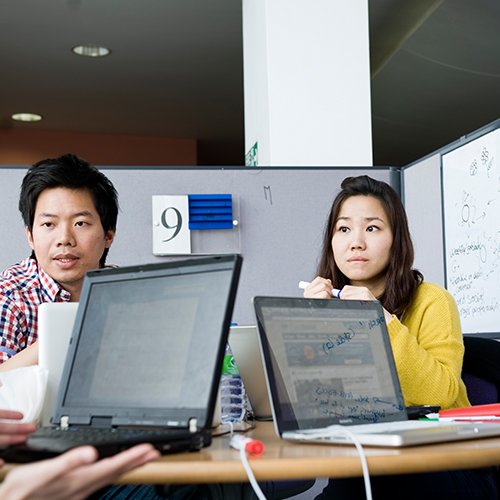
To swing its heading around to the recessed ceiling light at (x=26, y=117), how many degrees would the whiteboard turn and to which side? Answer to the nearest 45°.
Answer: approximately 90° to its right

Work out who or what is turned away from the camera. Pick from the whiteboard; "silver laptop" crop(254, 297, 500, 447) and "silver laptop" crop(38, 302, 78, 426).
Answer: "silver laptop" crop(38, 302, 78, 426)

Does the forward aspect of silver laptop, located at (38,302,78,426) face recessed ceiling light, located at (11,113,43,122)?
yes

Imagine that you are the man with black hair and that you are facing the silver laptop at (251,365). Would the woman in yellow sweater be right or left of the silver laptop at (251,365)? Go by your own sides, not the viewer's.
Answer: left

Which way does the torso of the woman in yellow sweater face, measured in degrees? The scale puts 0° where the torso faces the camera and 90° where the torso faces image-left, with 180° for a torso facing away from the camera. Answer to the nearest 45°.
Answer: approximately 45°

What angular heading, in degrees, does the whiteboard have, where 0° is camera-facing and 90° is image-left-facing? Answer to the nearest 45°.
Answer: approximately 45°

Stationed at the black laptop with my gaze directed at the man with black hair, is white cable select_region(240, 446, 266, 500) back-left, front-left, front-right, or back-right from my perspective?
back-right

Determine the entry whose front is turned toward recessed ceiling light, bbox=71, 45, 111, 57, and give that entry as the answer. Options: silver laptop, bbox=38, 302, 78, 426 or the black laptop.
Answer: the silver laptop

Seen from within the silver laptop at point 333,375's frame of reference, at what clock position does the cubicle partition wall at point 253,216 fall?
The cubicle partition wall is roughly at 7 o'clock from the silver laptop.

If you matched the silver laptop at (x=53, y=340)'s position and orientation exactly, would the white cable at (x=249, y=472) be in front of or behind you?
behind

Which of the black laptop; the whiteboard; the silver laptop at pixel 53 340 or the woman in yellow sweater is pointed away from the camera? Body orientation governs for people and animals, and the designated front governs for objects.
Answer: the silver laptop

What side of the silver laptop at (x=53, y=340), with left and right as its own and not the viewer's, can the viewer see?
back

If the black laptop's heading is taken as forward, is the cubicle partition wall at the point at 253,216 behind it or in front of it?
behind

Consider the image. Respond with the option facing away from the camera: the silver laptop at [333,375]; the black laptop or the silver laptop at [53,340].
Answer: the silver laptop at [53,340]
